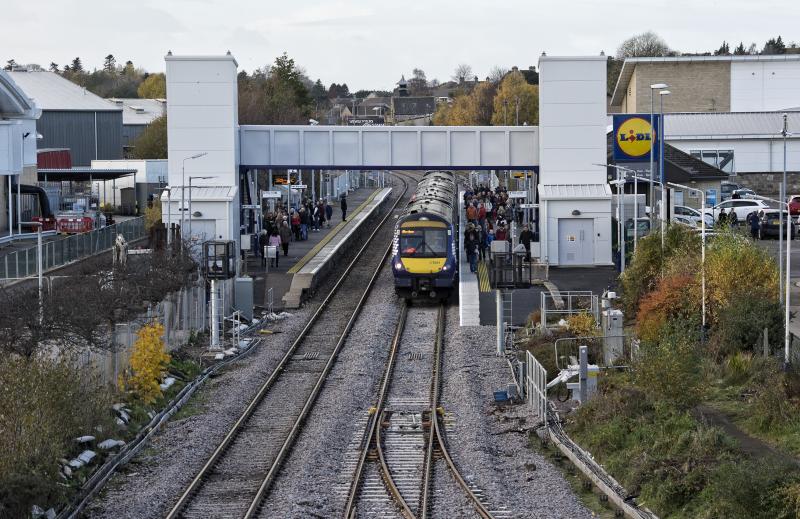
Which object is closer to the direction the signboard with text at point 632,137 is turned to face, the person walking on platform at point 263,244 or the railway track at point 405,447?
the railway track

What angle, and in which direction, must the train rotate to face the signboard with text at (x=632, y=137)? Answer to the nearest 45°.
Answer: approximately 135° to its left

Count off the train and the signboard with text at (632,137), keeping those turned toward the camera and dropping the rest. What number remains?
2

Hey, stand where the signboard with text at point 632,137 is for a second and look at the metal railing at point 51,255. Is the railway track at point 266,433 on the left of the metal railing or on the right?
left

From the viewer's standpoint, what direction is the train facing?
toward the camera

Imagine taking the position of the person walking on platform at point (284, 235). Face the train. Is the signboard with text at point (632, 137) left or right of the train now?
left

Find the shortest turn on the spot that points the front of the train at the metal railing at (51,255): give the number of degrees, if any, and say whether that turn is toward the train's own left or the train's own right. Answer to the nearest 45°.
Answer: approximately 90° to the train's own right

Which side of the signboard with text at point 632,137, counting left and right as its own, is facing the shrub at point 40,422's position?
front

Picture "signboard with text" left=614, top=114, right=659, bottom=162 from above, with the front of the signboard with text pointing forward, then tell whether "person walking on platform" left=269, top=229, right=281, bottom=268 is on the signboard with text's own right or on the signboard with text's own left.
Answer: on the signboard with text's own right

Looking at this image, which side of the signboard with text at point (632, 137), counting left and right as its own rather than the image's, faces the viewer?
front

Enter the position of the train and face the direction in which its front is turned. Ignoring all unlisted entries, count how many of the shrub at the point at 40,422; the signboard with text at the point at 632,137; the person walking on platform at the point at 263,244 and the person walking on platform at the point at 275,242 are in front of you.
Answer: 1

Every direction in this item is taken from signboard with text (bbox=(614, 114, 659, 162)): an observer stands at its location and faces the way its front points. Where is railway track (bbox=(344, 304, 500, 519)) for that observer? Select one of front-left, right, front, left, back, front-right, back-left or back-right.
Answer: front
